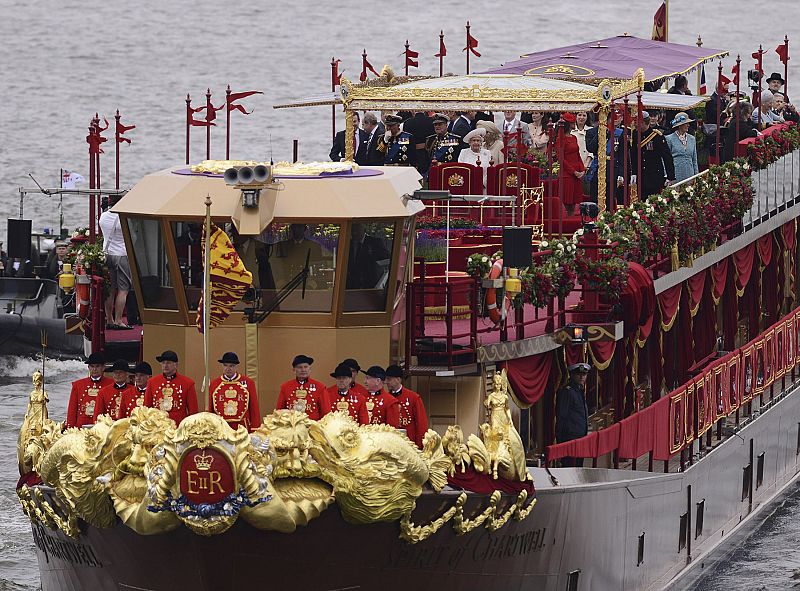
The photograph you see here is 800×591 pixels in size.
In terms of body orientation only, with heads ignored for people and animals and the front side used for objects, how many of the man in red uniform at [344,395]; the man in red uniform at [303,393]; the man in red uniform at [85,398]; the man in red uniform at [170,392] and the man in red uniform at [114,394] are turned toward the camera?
5

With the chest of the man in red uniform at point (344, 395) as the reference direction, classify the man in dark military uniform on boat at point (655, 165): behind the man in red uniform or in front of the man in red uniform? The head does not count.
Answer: behind

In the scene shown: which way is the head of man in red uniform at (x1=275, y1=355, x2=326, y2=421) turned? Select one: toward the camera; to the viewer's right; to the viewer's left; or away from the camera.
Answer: toward the camera

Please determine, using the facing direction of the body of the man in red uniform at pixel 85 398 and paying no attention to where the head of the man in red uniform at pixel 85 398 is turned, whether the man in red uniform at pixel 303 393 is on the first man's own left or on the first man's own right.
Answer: on the first man's own left

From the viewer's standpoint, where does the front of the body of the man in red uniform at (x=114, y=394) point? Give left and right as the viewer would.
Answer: facing the viewer

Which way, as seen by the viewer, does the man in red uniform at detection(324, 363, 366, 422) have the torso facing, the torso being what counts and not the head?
toward the camera

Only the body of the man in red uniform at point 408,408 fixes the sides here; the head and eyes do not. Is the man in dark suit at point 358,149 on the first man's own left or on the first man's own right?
on the first man's own right

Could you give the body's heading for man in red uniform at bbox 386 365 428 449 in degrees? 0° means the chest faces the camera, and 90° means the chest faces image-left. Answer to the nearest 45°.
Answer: approximately 45°

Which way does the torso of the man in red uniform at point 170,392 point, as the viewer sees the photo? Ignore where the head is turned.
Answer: toward the camera

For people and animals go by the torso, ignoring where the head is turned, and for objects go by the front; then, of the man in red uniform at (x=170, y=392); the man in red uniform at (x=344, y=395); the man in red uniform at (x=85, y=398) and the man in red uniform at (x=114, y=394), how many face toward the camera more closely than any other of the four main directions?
4

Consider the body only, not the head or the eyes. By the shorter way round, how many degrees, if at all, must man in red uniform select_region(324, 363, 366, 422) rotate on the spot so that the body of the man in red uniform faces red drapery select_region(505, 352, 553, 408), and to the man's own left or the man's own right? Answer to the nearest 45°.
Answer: approximately 135° to the man's own left

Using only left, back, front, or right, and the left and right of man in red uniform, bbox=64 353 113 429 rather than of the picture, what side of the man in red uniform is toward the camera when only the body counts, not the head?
front

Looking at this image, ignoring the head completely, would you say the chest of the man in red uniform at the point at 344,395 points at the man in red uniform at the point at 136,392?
no
